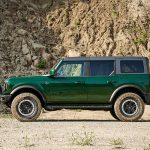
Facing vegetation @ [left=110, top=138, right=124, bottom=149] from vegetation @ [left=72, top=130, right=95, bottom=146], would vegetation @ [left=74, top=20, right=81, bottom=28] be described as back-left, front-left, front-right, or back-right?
back-left

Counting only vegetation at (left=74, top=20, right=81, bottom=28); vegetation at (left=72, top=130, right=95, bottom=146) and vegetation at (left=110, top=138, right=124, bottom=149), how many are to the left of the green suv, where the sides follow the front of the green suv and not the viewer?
2

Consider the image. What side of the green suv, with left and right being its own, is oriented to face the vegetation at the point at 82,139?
left

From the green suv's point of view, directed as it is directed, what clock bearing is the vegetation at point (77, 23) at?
The vegetation is roughly at 3 o'clock from the green suv.

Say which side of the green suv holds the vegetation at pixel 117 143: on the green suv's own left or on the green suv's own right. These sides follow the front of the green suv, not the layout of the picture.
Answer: on the green suv's own left

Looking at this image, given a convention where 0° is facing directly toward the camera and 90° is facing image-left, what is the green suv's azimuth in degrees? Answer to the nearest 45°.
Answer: approximately 90°
